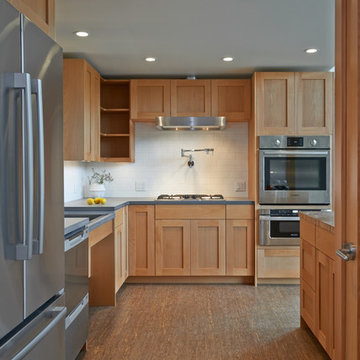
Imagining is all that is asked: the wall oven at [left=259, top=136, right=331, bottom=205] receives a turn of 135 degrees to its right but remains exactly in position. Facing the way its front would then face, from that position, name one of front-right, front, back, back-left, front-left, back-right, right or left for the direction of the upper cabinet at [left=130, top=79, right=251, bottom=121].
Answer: front-left

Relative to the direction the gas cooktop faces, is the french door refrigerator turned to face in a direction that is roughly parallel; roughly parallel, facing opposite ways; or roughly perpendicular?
roughly perpendicular

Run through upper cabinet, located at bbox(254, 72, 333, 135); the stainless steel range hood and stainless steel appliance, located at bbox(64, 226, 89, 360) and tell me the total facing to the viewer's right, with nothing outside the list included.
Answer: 1

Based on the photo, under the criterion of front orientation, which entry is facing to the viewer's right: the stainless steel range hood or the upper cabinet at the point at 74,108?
the upper cabinet

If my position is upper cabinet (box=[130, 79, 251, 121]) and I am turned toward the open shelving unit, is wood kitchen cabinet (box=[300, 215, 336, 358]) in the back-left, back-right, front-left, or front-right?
back-left

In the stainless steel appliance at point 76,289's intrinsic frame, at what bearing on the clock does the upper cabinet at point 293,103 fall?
The upper cabinet is roughly at 11 o'clock from the stainless steel appliance.

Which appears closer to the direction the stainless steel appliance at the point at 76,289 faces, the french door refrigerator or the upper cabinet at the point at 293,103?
the upper cabinet

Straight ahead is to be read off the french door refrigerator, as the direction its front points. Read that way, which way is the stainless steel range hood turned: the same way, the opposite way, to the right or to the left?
to the right

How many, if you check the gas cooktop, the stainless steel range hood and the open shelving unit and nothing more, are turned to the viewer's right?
0

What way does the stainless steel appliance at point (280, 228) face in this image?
toward the camera

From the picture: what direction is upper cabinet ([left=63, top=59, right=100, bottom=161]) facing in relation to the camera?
to the viewer's right

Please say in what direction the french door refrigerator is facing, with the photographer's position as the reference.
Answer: facing the viewer and to the right of the viewer

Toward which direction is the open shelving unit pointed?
toward the camera

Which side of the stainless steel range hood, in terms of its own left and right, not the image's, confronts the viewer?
front

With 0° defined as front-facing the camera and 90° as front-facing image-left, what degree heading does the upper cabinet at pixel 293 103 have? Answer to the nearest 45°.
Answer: approximately 0°

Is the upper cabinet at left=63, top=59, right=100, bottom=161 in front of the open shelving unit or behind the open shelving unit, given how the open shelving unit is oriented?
in front

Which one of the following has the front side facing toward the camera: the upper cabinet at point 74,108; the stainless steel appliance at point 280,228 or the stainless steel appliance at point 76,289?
the stainless steel appliance at point 280,228
